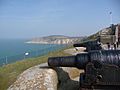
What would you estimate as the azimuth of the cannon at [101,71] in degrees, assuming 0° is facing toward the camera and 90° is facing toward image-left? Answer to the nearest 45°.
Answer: approximately 90°
